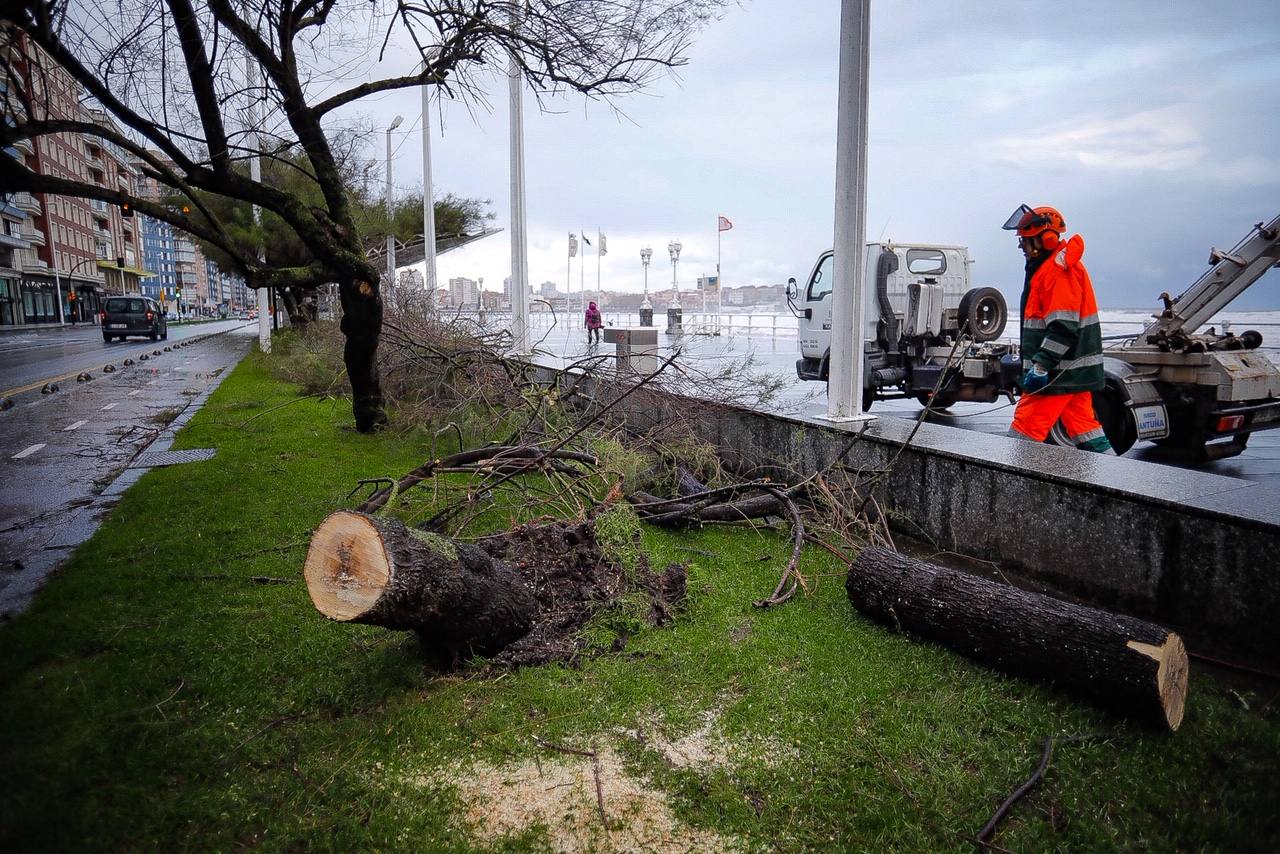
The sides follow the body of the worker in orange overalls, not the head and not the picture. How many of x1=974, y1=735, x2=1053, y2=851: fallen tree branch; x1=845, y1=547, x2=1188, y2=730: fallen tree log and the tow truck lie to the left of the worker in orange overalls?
2

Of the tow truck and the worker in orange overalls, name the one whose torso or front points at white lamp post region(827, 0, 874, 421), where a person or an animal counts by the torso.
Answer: the worker in orange overalls

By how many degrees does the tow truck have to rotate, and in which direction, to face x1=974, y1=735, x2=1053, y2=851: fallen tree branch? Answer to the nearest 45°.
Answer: approximately 135° to its left

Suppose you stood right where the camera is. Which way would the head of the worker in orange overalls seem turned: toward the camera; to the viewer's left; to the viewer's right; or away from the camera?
to the viewer's left

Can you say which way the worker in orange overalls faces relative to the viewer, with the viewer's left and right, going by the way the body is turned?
facing to the left of the viewer

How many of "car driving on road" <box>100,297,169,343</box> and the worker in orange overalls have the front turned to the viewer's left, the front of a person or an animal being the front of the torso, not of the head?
1

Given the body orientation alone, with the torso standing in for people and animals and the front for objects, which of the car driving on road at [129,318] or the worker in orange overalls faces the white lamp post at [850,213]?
the worker in orange overalls

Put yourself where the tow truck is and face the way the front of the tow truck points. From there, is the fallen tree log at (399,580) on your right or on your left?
on your left

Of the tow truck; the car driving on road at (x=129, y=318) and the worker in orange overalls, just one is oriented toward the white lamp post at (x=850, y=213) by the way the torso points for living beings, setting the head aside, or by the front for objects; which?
the worker in orange overalls

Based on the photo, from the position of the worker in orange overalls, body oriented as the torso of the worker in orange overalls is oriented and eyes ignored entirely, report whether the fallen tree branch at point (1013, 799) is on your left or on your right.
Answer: on your left

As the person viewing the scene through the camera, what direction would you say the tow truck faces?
facing away from the viewer and to the left of the viewer
